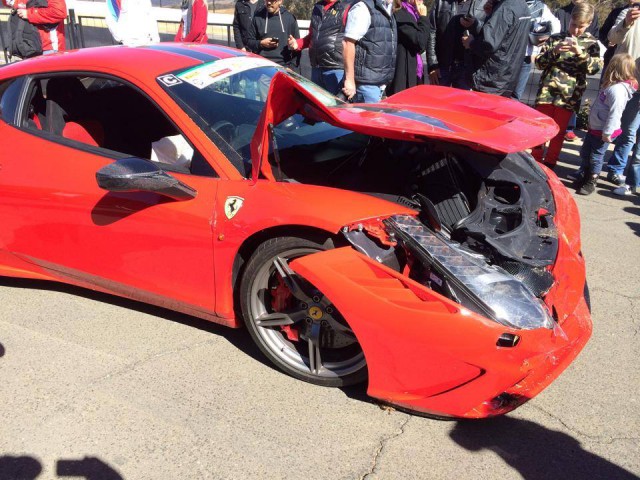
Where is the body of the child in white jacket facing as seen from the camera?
to the viewer's left

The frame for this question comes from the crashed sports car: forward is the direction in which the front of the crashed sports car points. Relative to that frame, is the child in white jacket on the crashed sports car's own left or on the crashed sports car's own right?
on the crashed sports car's own left

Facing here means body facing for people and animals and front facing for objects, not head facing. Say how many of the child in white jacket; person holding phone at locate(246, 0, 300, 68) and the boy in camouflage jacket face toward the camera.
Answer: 2

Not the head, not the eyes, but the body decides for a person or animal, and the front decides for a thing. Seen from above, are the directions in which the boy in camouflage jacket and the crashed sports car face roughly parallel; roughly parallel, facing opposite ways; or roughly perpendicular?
roughly perpendicular

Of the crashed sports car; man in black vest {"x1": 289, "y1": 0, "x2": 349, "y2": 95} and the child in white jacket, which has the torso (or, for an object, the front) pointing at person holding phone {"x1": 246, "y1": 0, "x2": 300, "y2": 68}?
the child in white jacket

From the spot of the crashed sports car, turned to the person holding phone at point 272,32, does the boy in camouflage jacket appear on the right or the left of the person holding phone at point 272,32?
right

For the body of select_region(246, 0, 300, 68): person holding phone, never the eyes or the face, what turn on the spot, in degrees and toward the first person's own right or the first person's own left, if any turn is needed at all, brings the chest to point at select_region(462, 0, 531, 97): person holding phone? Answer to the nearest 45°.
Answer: approximately 45° to the first person's own left

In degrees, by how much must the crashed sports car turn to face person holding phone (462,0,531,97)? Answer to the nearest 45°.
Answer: approximately 90° to its left

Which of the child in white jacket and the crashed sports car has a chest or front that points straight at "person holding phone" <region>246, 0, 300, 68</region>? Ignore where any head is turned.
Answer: the child in white jacket
